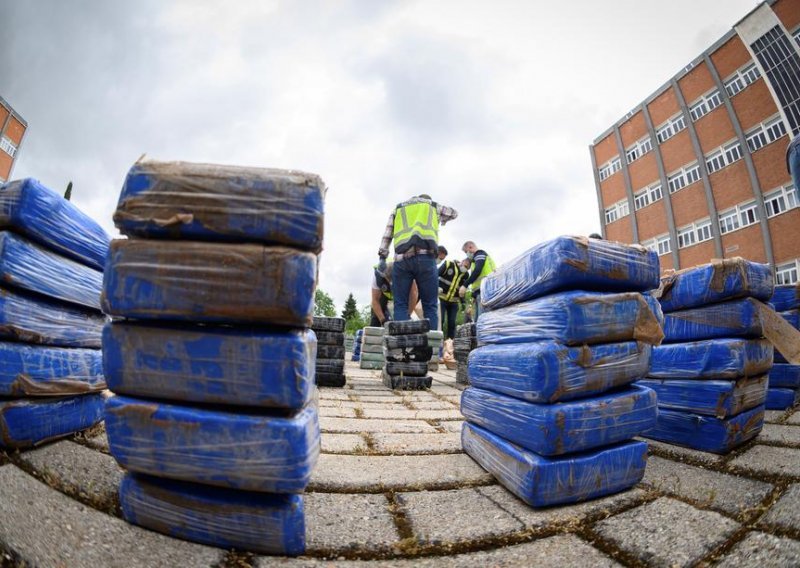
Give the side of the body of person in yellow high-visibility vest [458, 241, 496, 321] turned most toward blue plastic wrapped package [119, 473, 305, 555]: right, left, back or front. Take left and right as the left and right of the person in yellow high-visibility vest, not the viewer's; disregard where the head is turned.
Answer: left

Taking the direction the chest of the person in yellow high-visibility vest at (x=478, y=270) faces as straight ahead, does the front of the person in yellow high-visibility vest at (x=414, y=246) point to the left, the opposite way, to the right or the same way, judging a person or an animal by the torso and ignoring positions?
to the right

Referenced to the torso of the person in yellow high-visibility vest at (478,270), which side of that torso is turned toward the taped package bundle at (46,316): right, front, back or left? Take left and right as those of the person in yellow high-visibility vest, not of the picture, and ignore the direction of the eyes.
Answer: left

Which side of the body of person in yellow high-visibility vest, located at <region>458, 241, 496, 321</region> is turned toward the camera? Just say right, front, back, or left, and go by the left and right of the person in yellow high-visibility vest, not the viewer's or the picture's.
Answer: left

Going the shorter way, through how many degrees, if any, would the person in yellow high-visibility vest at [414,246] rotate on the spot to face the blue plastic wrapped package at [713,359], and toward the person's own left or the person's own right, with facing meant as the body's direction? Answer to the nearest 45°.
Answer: approximately 135° to the person's own right

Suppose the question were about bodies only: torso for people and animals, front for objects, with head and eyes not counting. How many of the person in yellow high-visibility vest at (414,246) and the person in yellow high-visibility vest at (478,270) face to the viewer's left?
1

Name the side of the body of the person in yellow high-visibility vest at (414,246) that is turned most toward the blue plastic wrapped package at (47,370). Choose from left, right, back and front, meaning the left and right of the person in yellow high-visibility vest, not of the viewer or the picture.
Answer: back

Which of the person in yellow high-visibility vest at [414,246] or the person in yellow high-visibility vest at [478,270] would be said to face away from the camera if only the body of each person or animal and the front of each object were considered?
the person in yellow high-visibility vest at [414,246]

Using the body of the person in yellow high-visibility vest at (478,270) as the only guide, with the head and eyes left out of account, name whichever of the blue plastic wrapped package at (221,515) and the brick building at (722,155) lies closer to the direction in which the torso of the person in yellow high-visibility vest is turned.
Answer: the blue plastic wrapped package

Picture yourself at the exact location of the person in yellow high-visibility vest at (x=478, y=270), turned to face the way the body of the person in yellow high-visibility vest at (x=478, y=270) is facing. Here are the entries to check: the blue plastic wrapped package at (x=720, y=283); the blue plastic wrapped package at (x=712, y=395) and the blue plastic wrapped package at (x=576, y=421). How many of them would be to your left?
3

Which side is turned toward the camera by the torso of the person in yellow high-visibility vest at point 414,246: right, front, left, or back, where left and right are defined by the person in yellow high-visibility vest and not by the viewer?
back

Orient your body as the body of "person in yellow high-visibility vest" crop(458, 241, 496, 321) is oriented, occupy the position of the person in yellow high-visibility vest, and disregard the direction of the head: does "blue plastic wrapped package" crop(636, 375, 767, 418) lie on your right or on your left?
on your left

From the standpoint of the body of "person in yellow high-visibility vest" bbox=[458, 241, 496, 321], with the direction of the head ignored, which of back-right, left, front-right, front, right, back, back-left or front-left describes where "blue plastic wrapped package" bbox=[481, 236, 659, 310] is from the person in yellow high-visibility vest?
left

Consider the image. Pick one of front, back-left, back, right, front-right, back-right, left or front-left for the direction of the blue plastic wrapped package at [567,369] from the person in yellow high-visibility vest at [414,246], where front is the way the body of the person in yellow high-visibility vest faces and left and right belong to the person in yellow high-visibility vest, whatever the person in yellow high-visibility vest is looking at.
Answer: back

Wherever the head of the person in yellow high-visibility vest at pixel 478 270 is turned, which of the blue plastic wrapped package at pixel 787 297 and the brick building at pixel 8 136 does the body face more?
the brick building
